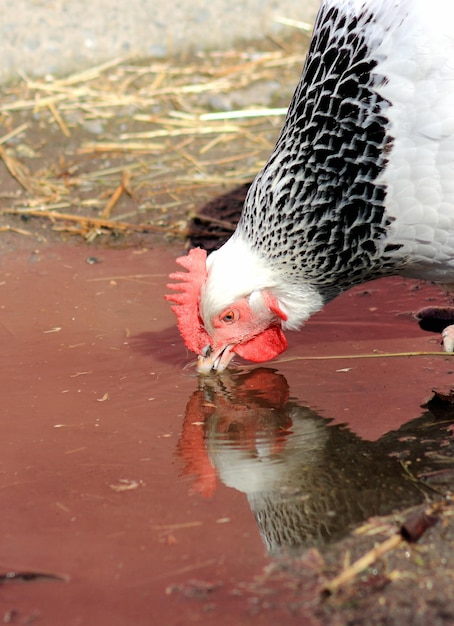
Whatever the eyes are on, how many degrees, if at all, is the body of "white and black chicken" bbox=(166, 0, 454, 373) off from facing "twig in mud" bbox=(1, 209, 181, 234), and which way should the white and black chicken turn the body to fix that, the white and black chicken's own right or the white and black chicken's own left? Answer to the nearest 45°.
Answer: approximately 45° to the white and black chicken's own right

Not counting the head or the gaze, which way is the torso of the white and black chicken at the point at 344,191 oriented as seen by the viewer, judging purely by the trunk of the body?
to the viewer's left

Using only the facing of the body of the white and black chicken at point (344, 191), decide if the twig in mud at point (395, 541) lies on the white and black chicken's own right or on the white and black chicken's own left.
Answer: on the white and black chicken's own left

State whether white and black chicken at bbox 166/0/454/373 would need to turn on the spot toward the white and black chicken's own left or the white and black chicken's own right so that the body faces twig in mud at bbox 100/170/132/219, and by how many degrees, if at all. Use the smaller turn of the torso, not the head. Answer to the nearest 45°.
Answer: approximately 45° to the white and black chicken's own right

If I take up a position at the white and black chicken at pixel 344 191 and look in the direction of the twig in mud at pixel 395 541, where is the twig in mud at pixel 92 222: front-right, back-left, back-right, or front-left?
back-right
